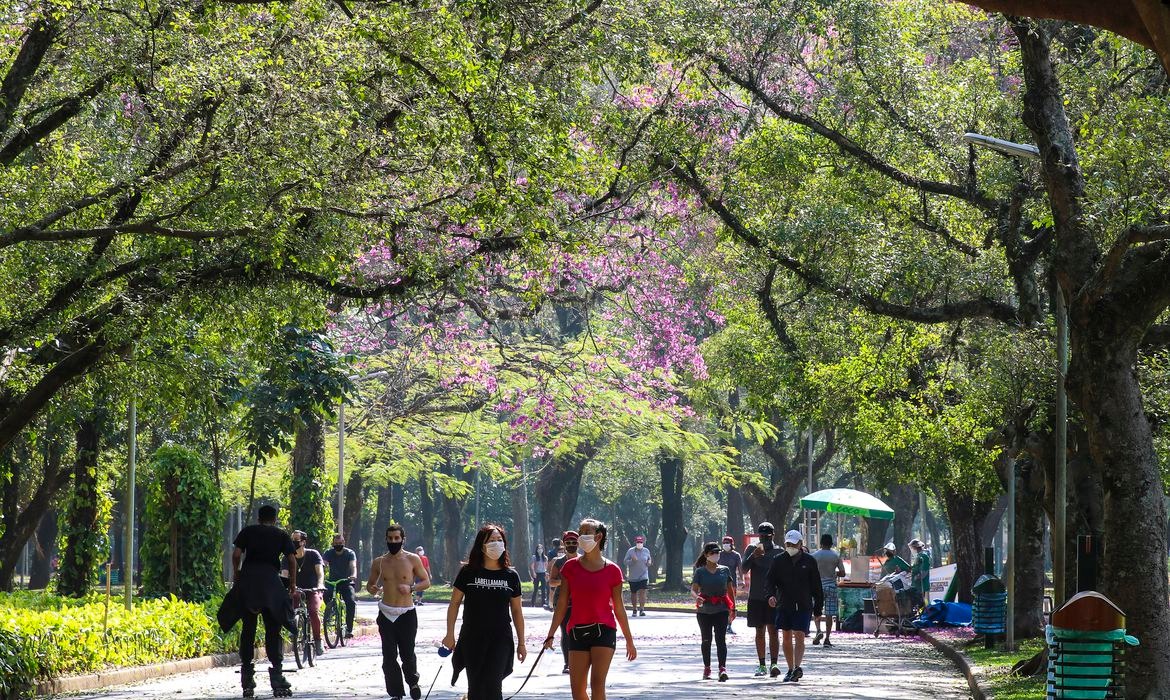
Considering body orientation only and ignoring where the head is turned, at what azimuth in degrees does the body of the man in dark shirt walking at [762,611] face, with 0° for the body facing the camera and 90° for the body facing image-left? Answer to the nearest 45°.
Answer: approximately 0°

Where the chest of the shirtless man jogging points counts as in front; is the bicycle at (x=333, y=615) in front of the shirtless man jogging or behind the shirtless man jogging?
behind

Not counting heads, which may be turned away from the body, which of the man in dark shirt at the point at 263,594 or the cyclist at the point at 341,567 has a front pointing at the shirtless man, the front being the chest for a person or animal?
the cyclist

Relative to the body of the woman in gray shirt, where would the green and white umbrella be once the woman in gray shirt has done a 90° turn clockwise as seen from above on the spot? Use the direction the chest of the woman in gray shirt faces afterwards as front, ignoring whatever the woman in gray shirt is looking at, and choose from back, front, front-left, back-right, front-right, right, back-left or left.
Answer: right

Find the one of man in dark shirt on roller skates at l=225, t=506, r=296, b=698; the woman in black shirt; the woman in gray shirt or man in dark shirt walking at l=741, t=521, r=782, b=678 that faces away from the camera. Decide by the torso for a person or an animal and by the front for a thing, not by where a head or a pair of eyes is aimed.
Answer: man in dark shirt on roller skates at l=225, t=506, r=296, b=698

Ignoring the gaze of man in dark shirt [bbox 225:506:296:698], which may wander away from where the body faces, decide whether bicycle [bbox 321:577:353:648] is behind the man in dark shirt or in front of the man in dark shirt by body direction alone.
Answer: in front

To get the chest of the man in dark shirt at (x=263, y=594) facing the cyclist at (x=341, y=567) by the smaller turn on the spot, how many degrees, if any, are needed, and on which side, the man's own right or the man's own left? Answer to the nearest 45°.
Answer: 0° — they already face them

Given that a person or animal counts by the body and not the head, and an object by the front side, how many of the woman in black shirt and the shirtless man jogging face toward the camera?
2

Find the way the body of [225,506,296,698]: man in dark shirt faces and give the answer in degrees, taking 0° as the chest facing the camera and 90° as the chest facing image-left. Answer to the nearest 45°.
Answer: approximately 180°

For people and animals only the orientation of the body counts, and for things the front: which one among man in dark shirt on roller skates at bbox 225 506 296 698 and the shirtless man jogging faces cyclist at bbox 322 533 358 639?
the man in dark shirt on roller skates
